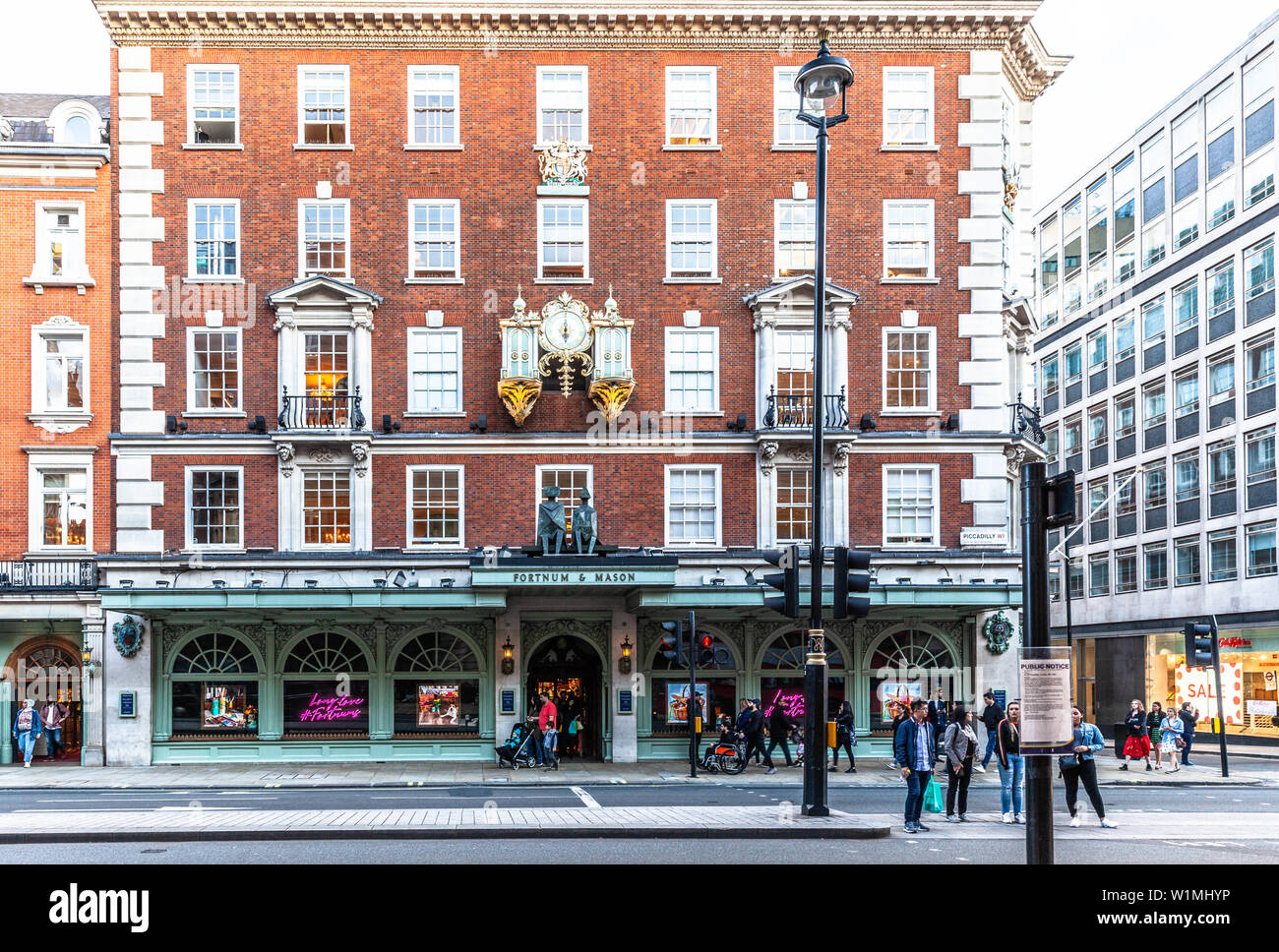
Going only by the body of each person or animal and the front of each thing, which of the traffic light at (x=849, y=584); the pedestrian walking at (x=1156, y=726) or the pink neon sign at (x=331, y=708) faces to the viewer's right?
the traffic light

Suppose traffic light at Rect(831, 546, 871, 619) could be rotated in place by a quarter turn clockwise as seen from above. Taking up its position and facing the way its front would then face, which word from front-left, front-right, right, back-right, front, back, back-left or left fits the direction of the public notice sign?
front

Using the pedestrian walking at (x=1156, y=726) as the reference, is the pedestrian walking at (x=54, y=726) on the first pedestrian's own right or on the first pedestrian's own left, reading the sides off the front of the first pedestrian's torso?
on the first pedestrian's own right

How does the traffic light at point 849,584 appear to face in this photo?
to the viewer's right
